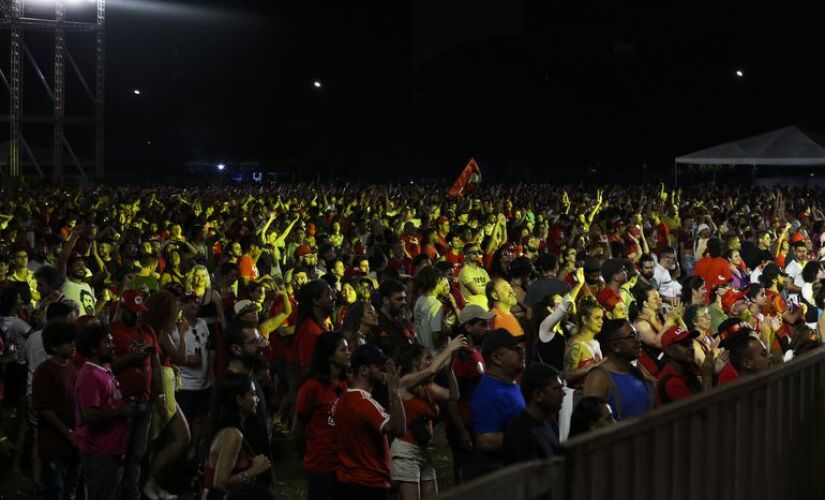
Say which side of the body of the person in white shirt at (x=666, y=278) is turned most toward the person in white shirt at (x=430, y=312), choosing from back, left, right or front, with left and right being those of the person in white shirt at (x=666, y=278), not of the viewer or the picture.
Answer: right

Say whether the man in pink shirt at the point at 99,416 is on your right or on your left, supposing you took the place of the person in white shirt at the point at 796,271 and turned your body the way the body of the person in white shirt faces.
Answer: on your right

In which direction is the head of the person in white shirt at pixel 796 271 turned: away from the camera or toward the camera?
toward the camera

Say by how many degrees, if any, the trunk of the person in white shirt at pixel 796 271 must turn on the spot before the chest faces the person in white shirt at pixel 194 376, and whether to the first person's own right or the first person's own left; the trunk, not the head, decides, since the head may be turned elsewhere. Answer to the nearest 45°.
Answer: approximately 90° to the first person's own right

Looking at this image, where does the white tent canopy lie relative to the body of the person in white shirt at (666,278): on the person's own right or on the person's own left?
on the person's own left

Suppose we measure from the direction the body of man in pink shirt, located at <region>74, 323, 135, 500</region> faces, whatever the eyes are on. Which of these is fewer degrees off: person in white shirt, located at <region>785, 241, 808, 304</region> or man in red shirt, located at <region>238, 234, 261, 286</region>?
the person in white shirt

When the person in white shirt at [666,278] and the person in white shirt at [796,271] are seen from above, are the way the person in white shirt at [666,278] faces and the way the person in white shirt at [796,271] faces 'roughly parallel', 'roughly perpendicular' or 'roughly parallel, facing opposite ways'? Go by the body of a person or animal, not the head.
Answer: roughly parallel

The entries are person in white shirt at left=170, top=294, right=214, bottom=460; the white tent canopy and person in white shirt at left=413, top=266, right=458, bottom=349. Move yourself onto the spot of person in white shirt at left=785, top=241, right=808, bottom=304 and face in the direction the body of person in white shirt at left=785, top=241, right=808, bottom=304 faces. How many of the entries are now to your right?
2

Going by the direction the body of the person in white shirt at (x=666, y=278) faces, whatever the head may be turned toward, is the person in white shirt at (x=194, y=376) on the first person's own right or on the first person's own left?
on the first person's own right

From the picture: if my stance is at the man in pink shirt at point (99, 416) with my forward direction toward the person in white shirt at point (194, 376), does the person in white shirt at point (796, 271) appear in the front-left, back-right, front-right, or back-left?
front-right
